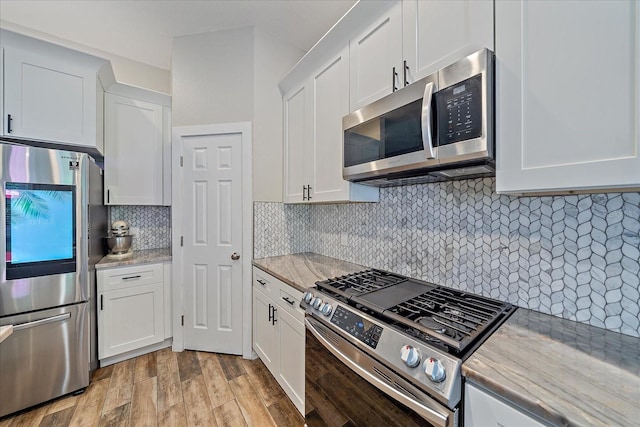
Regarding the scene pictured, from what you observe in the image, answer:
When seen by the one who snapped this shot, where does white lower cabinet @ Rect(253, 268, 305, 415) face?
facing the viewer and to the left of the viewer

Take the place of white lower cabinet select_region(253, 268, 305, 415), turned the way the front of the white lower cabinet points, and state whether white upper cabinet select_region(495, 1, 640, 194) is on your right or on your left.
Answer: on your left

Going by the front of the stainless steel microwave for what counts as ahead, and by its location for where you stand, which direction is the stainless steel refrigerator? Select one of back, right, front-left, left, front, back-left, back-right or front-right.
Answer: front-right

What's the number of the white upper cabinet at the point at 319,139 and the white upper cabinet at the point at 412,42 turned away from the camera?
0

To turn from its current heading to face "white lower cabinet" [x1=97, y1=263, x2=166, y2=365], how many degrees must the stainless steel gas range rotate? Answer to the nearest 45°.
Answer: approximately 45° to its right

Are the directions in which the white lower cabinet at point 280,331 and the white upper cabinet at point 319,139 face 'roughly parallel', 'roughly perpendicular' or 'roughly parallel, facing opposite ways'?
roughly parallel

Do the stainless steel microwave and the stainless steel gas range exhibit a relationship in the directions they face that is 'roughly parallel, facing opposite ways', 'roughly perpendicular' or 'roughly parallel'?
roughly parallel

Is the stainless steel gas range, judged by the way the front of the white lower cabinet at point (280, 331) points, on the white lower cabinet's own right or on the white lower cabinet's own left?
on the white lower cabinet's own left

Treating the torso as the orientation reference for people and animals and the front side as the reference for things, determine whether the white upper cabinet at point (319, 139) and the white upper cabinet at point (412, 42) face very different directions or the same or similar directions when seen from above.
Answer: same or similar directions

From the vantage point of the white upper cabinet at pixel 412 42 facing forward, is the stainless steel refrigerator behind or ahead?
ahead
